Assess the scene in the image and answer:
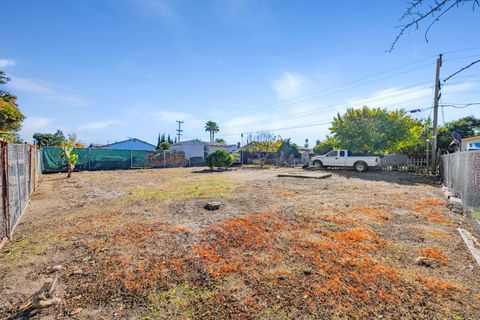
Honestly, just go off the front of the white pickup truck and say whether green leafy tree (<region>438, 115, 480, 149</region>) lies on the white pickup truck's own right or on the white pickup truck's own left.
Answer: on the white pickup truck's own right

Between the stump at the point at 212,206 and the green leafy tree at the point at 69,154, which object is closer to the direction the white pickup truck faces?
the green leafy tree

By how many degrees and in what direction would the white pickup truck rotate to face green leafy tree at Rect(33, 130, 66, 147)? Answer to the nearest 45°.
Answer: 0° — it already faces it

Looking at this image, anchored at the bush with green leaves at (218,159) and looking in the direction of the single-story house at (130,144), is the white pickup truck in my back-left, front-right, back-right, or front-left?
back-right

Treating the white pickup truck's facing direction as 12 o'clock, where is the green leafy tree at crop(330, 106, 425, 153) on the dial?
The green leafy tree is roughly at 4 o'clock from the white pickup truck.

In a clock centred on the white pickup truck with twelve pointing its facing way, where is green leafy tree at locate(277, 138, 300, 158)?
The green leafy tree is roughly at 2 o'clock from the white pickup truck.

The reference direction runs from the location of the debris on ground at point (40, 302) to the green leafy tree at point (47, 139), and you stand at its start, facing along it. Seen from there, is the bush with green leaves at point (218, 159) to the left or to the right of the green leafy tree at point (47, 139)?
right

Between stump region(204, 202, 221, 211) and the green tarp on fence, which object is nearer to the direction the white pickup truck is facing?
the green tarp on fence

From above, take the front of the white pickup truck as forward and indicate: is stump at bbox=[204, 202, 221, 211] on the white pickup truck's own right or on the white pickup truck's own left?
on the white pickup truck's own left

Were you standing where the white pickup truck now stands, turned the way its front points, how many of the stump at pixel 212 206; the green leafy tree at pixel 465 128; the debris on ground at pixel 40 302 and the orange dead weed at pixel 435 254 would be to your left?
3

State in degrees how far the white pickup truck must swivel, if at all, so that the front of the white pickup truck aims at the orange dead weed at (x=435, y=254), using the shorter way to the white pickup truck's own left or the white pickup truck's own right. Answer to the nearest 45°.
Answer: approximately 90° to the white pickup truck's own left

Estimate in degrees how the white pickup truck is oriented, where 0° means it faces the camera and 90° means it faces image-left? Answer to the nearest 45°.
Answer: approximately 90°

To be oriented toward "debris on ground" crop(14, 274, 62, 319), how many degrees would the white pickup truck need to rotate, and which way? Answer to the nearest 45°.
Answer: approximately 90° to its left
